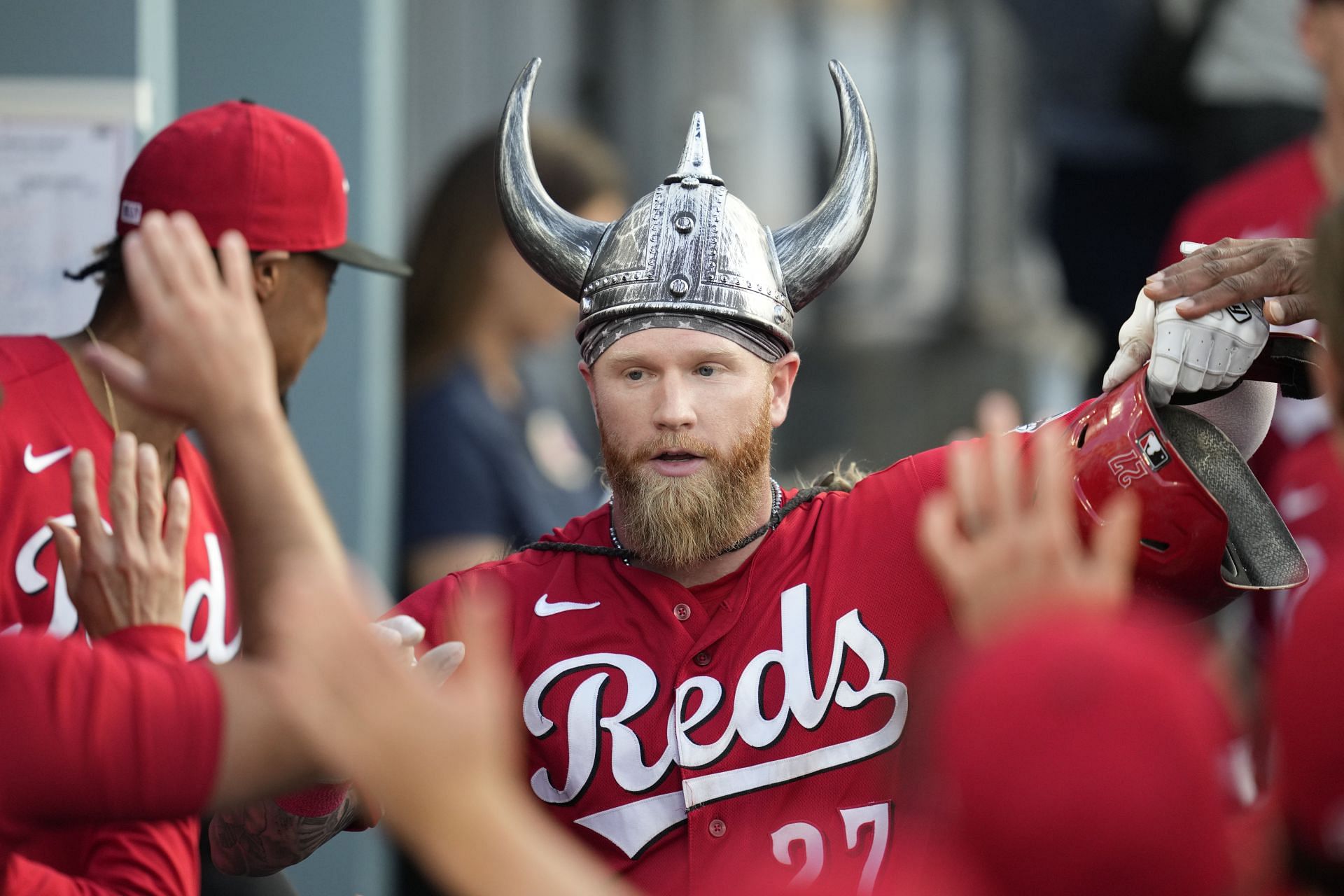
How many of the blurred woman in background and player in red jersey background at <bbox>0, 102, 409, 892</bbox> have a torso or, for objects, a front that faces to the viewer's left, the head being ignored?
0

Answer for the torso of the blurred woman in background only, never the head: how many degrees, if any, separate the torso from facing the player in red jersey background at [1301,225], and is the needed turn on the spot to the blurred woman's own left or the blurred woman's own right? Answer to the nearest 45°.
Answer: approximately 45° to the blurred woman's own left

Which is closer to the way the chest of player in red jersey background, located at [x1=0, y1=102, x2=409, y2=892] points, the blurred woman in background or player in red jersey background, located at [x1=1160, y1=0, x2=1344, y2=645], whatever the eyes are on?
the player in red jersey background

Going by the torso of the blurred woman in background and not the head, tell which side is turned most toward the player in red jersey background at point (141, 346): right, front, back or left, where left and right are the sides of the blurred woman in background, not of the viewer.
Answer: right

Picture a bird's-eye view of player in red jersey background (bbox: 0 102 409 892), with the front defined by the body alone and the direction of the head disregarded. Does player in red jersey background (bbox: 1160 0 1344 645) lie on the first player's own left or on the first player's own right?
on the first player's own left

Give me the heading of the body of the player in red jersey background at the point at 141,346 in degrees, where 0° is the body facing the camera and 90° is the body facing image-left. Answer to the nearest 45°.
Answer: approximately 315°

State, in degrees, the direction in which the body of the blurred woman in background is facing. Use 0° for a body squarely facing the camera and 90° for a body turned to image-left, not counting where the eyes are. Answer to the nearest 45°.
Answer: approximately 315°

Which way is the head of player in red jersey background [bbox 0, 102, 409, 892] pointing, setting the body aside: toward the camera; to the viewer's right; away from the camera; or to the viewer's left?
to the viewer's right

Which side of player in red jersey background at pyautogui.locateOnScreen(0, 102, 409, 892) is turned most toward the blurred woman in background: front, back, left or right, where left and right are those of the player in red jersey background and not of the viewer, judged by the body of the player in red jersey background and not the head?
left
